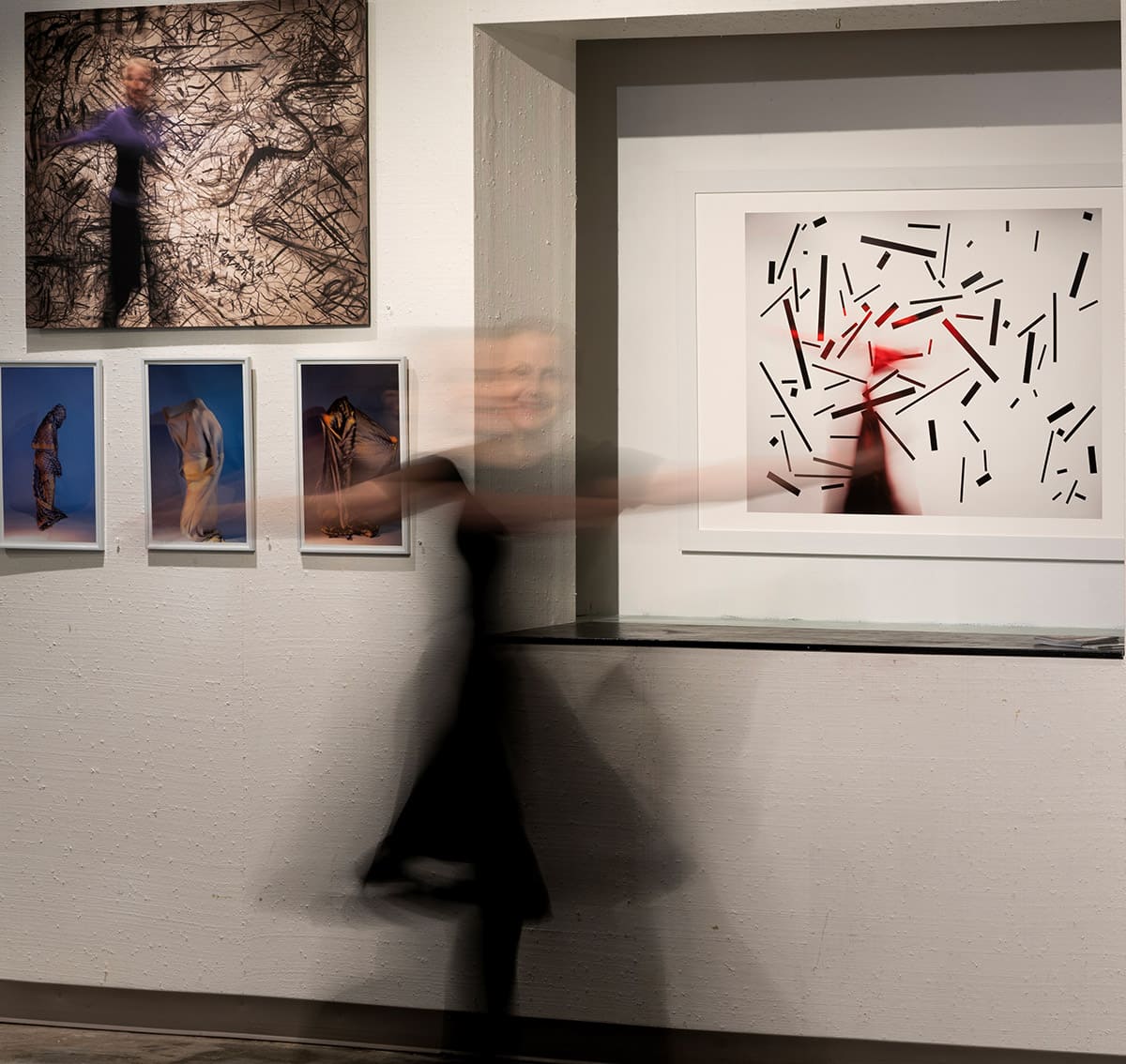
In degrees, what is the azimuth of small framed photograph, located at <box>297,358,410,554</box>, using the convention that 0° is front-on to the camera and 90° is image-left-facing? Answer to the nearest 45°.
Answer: approximately 0°

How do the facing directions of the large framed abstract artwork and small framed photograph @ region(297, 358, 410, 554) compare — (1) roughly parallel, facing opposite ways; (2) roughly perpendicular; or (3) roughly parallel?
roughly parallel

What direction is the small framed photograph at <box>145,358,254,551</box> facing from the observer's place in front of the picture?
facing the viewer

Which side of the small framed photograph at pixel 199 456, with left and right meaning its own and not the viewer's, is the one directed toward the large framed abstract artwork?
left

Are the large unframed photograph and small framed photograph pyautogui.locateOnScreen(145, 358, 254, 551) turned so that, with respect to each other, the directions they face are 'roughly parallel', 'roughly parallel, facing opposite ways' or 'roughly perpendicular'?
roughly parallel

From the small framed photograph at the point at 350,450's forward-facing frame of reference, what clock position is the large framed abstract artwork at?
The large framed abstract artwork is roughly at 9 o'clock from the small framed photograph.

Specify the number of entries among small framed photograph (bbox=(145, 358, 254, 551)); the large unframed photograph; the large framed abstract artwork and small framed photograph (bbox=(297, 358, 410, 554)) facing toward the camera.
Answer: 4

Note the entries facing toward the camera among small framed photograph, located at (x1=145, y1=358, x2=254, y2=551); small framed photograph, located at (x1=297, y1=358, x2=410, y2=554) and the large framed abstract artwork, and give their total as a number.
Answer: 3

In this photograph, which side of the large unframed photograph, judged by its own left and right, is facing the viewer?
front
